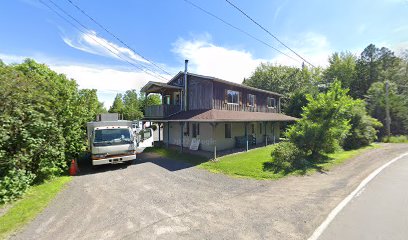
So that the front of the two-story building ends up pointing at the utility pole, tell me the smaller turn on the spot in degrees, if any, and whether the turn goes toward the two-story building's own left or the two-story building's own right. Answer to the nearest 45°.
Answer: approximately 45° to the two-story building's own left

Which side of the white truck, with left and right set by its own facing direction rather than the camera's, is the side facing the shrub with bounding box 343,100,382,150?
left

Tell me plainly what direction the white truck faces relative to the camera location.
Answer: facing the viewer

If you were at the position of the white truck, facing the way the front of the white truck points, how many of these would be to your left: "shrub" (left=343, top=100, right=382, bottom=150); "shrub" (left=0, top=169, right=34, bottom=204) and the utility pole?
2

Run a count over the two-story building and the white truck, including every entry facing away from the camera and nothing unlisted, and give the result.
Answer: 0

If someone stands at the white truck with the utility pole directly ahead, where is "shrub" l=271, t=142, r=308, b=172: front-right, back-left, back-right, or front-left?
front-right

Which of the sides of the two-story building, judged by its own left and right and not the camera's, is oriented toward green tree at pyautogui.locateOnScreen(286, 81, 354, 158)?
front

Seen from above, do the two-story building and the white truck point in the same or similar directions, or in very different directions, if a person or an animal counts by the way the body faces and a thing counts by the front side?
same or similar directions

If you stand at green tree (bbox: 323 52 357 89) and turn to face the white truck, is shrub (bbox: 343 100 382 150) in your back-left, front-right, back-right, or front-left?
front-left

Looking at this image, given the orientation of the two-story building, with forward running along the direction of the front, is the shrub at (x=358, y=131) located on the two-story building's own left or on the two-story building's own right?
on the two-story building's own left

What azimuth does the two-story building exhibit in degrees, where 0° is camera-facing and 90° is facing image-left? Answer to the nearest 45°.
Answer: approximately 315°

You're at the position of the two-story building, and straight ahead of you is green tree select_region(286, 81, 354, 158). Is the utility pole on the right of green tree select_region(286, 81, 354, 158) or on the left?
left

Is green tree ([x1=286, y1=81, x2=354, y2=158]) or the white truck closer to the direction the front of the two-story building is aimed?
the green tree

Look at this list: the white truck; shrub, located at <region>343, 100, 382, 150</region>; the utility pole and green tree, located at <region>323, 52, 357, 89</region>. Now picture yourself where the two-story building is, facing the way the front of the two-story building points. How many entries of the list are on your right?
1

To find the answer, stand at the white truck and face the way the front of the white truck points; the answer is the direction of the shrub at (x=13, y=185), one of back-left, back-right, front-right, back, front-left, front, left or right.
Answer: front-right
